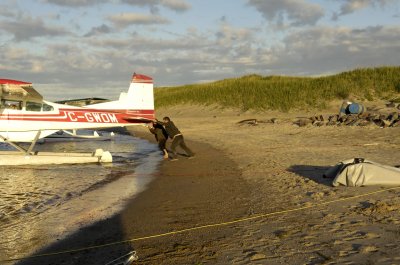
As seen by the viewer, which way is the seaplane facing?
to the viewer's left

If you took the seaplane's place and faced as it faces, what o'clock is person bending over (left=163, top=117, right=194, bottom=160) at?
The person bending over is roughly at 7 o'clock from the seaplane.

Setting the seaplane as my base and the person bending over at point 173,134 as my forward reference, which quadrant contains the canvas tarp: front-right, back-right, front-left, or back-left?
front-right

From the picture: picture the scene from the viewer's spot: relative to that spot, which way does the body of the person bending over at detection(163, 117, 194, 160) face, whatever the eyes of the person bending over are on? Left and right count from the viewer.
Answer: facing to the left of the viewer

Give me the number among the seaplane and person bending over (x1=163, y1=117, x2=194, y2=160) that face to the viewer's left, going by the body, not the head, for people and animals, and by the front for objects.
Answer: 2

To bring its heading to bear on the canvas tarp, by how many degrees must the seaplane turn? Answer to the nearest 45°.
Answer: approximately 135° to its left

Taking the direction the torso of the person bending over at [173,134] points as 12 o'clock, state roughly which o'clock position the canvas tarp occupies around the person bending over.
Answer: The canvas tarp is roughly at 8 o'clock from the person bending over.

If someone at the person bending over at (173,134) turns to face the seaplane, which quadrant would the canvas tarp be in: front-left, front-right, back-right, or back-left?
back-left

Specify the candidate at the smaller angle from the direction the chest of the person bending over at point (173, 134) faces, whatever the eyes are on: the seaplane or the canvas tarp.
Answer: the seaplane

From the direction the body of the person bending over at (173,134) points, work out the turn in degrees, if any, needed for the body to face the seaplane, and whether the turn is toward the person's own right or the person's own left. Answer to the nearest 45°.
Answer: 0° — they already face it

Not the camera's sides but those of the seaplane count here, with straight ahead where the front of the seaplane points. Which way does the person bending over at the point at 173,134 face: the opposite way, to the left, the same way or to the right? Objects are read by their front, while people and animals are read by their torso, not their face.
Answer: the same way
